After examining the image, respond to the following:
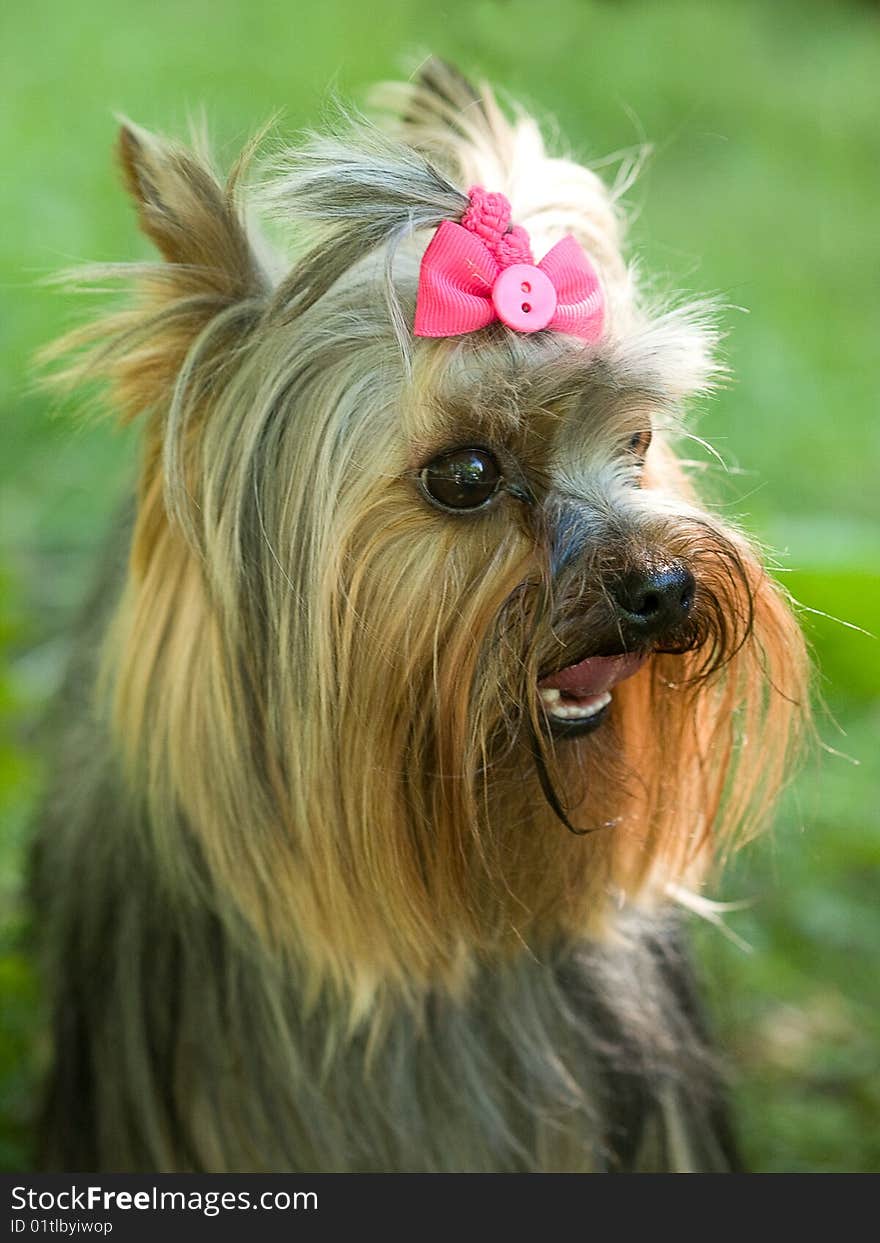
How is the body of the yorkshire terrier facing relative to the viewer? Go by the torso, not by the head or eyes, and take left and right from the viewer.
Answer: facing the viewer and to the right of the viewer
